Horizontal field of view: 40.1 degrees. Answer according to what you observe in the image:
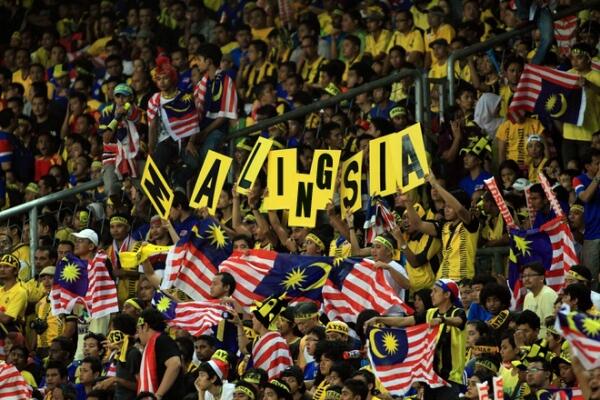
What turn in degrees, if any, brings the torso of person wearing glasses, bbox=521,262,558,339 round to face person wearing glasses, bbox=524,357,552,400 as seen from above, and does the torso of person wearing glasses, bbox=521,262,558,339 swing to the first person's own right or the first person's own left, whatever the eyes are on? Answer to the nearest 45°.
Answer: approximately 45° to the first person's own left

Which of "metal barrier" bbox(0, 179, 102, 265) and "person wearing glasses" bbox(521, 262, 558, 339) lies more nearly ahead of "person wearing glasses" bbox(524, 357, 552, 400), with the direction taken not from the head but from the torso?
the metal barrier

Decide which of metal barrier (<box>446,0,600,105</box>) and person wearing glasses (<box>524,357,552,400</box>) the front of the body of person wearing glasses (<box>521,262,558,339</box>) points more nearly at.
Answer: the person wearing glasses

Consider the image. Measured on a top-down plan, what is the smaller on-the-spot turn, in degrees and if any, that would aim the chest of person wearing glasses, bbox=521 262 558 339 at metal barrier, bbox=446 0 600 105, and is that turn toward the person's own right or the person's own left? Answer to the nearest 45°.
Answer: approximately 135° to the person's own right

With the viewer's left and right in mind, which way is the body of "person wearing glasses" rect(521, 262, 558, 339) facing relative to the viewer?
facing the viewer and to the left of the viewer

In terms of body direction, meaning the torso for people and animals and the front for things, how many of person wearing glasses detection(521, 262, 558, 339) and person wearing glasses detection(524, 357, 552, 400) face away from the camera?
0

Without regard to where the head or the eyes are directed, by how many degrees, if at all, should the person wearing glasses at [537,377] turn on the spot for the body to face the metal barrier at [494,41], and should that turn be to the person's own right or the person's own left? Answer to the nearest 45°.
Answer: approximately 135° to the person's own right
